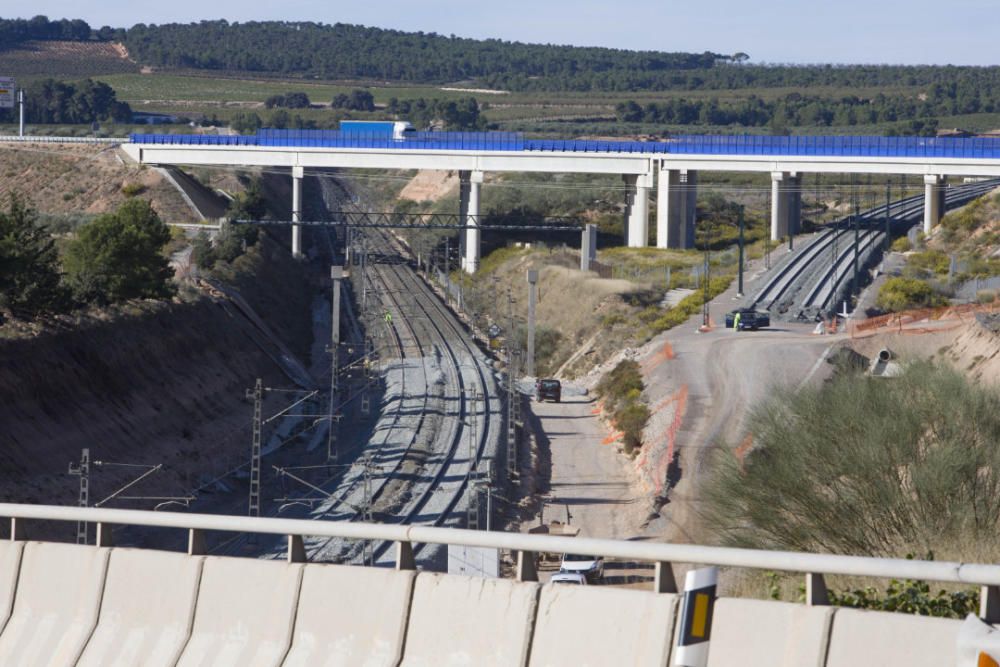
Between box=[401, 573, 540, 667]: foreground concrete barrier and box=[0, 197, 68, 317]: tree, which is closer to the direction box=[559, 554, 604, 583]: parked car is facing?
the foreground concrete barrier

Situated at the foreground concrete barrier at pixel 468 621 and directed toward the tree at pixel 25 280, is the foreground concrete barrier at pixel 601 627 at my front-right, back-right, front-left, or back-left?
back-right

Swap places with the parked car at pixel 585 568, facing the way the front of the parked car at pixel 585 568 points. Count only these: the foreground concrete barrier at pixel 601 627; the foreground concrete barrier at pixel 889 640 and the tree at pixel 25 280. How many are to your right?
1

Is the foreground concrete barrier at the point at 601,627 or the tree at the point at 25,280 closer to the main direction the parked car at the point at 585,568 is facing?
the foreground concrete barrier

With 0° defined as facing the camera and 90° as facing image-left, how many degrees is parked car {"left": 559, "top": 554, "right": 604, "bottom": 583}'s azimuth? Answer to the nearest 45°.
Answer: approximately 45°
